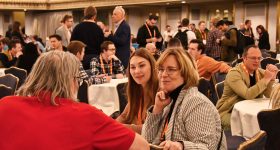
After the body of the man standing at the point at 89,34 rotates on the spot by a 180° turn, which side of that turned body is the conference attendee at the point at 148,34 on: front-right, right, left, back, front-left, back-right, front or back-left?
back-left

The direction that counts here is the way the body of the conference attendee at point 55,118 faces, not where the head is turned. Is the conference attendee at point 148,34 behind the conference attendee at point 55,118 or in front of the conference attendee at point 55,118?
in front

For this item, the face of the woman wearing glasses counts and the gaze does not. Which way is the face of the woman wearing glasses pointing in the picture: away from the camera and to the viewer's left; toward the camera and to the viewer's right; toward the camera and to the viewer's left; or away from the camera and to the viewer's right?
toward the camera and to the viewer's left

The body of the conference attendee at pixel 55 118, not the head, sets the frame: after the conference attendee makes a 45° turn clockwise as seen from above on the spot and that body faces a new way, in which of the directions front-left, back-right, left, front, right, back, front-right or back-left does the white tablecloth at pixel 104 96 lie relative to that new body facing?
left

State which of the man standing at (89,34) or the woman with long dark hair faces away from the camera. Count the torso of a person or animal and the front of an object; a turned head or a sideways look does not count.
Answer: the man standing

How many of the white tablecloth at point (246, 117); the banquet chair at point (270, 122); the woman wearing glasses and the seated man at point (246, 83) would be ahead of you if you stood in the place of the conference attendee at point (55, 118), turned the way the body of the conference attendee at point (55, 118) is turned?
4

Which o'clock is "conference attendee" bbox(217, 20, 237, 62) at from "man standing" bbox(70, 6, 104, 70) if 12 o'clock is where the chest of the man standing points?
The conference attendee is roughly at 2 o'clock from the man standing.

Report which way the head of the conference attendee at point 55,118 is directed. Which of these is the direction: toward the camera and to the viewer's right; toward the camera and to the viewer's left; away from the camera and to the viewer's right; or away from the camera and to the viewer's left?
away from the camera and to the viewer's right
